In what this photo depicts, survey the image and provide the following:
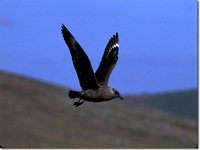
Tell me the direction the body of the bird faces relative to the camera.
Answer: to the viewer's right
